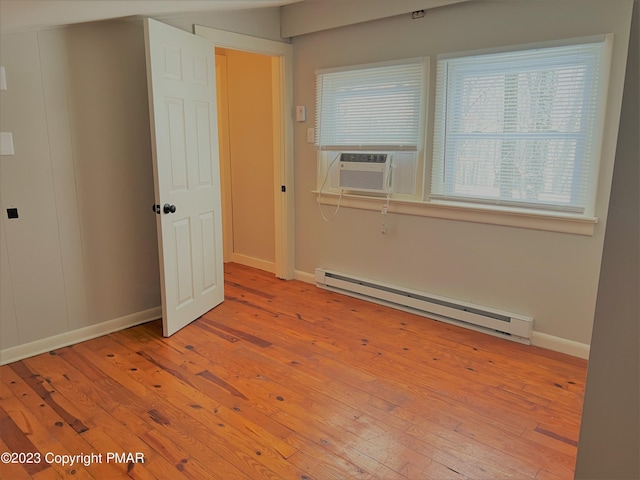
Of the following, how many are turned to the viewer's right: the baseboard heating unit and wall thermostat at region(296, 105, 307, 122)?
0

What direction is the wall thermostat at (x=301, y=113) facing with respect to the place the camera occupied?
facing the viewer and to the left of the viewer

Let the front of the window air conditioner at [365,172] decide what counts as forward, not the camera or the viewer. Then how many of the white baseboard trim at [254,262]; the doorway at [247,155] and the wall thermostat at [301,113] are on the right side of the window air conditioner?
3

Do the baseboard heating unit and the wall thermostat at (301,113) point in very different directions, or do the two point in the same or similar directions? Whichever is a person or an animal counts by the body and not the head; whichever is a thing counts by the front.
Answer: same or similar directions

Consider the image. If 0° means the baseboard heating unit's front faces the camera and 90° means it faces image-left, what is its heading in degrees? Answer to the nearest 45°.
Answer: approximately 45°

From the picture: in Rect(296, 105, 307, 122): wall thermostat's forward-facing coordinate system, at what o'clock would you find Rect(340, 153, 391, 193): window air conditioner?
The window air conditioner is roughly at 9 o'clock from the wall thermostat.

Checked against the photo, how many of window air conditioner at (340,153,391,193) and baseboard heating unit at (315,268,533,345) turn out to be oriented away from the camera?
0

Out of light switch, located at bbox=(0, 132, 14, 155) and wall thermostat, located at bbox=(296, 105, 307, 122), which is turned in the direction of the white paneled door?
wall thermostat, located at bbox=(296, 105, 307, 122)

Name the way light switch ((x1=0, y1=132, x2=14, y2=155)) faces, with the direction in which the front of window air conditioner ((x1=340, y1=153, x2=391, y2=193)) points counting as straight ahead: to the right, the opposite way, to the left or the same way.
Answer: to the left

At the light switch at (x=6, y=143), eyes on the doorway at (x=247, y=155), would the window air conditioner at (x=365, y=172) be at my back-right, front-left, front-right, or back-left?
front-right

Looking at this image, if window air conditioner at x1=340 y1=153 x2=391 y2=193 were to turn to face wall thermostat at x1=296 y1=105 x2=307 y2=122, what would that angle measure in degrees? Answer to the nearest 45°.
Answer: approximately 90° to its right

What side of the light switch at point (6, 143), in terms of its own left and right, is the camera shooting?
front

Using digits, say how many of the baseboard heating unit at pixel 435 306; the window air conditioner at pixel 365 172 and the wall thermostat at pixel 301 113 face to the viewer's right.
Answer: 0

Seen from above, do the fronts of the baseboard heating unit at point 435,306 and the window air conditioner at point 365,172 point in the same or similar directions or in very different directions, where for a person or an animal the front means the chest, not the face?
same or similar directions

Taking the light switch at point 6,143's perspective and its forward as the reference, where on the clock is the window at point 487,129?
The window is roughly at 10 o'clock from the light switch.

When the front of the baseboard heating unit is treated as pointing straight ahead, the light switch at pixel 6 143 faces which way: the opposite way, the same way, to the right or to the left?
to the left
